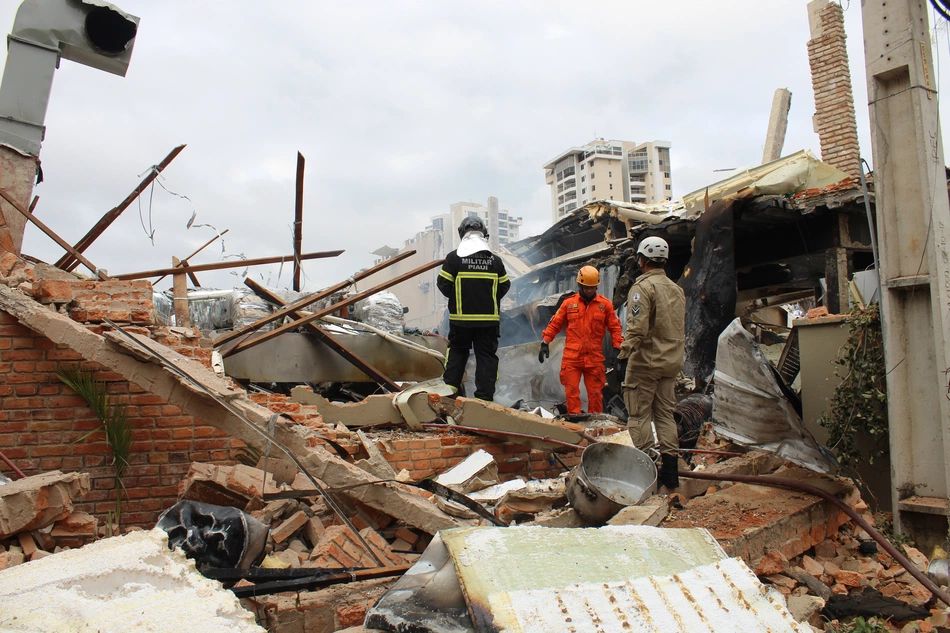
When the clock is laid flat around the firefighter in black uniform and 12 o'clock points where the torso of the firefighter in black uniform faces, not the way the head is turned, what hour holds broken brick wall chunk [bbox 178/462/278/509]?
The broken brick wall chunk is roughly at 7 o'clock from the firefighter in black uniform.

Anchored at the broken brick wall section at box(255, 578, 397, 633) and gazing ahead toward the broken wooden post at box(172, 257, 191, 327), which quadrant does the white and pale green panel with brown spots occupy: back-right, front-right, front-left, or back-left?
back-right

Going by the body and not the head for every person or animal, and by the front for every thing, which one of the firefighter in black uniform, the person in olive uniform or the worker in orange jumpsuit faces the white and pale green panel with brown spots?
the worker in orange jumpsuit

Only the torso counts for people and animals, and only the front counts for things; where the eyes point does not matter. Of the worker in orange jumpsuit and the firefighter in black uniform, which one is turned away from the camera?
the firefighter in black uniform

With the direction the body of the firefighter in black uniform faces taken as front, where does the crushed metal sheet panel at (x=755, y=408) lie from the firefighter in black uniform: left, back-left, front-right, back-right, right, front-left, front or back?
back-right

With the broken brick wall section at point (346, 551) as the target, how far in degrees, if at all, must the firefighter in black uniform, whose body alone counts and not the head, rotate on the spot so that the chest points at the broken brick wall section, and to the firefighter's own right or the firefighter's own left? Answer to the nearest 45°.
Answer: approximately 180°

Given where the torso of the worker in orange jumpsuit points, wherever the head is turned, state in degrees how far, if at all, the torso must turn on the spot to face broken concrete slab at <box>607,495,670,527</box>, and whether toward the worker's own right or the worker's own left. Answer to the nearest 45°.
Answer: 0° — they already face it

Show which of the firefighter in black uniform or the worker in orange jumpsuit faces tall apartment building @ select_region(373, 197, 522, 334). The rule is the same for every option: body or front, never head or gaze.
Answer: the firefighter in black uniform

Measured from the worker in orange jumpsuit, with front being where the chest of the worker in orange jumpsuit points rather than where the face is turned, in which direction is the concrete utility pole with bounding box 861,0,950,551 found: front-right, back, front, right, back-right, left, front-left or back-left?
front-left

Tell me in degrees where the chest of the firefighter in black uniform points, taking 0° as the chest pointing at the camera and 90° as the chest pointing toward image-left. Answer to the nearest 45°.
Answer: approximately 180°

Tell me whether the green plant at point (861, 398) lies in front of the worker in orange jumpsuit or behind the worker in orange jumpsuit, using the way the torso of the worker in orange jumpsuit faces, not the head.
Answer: in front

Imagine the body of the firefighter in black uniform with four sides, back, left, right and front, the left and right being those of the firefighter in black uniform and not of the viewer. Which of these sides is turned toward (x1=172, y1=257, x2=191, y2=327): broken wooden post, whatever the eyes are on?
left

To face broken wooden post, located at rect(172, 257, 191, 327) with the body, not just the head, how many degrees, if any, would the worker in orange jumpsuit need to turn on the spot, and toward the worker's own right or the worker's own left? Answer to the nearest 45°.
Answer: approximately 90° to the worker's own right
